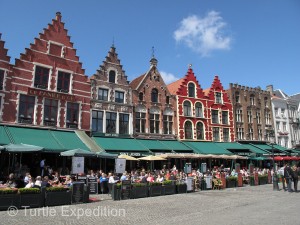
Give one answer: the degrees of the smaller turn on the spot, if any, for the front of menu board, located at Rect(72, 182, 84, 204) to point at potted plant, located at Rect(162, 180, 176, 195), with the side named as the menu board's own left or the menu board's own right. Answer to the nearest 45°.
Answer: approximately 135° to the menu board's own left

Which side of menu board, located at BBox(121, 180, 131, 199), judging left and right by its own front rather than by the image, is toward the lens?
front

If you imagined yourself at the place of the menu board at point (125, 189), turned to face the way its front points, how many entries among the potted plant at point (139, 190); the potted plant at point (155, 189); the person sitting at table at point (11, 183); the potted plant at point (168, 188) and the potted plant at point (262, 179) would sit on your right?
1

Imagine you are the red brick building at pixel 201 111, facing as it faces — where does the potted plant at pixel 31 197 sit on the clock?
The potted plant is roughly at 2 o'clock from the red brick building.

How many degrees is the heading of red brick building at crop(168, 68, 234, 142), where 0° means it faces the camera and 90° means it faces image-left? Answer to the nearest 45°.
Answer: approximately 315°

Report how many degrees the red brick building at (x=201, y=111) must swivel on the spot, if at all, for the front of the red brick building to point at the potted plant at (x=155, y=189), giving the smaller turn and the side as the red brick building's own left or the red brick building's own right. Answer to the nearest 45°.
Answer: approximately 45° to the red brick building's own right

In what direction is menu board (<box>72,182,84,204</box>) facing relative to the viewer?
toward the camera

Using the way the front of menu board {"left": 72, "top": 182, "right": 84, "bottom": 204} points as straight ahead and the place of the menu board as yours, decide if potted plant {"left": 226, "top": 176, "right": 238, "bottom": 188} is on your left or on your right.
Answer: on your left

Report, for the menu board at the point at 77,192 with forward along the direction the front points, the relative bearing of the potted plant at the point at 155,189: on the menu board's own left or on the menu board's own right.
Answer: on the menu board's own left

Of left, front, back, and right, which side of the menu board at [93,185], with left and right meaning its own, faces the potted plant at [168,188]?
left

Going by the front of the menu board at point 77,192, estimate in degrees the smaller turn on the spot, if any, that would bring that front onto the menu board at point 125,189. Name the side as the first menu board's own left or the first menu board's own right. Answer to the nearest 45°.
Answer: approximately 135° to the first menu board's own left

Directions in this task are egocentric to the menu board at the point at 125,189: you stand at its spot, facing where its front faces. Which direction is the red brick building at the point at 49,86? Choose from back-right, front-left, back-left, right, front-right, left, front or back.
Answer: back-right

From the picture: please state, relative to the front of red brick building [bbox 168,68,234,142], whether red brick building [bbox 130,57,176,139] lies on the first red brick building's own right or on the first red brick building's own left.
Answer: on the first red brick building's own right

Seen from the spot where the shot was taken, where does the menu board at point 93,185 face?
facing the viewer

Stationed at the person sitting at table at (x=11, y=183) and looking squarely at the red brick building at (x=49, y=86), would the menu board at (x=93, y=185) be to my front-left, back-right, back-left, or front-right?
front-right

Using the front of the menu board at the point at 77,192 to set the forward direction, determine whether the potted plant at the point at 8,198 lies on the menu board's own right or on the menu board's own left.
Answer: on the menu board's own right

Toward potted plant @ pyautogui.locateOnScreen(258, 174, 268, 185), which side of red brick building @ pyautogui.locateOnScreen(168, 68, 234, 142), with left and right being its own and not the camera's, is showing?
front
